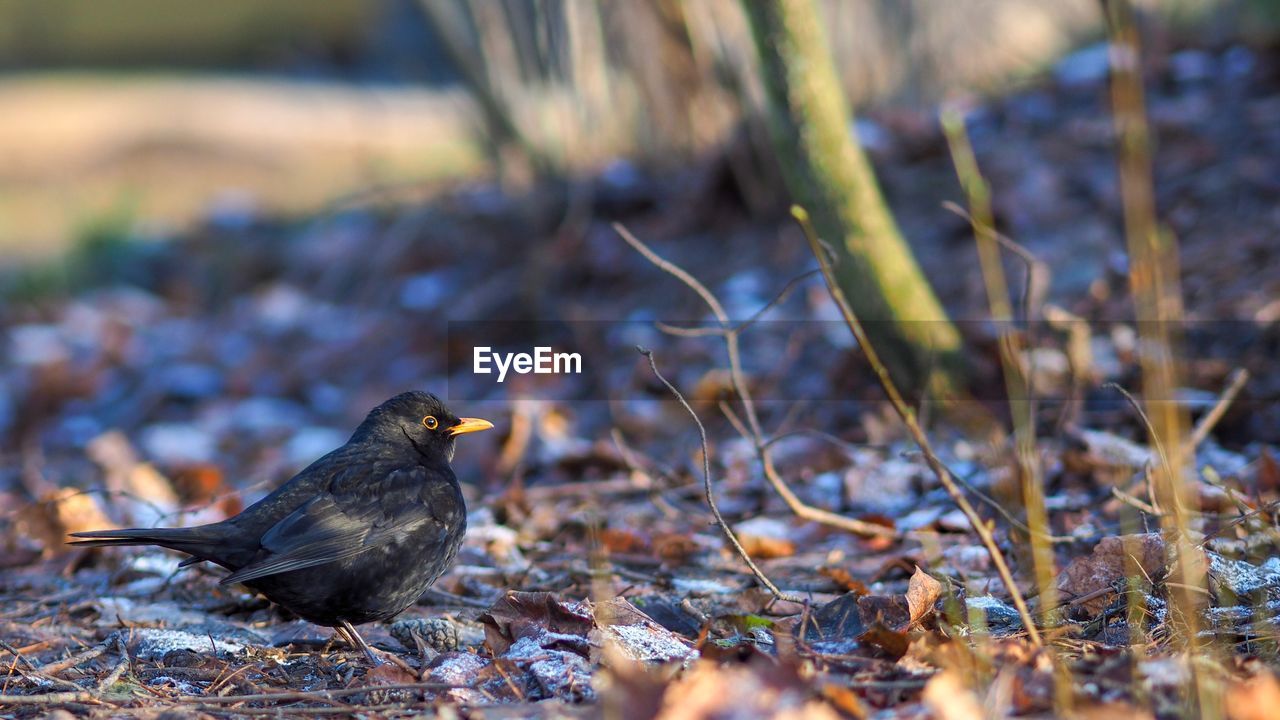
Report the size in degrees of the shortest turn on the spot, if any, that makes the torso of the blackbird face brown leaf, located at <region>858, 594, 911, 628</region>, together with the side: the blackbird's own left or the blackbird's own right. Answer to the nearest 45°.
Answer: approximately 45° to the blackbird's own right

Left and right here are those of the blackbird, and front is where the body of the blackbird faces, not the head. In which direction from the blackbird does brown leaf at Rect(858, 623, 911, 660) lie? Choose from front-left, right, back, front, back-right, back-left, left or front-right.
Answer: front-right

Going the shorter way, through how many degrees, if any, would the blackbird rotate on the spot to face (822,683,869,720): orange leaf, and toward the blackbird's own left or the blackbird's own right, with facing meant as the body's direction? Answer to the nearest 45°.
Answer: approximately 45° to the blackbird's own right

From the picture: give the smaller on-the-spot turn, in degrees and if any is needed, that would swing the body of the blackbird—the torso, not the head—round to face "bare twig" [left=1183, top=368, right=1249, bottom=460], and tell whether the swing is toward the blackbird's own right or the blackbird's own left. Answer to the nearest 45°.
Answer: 0° — it already faces it

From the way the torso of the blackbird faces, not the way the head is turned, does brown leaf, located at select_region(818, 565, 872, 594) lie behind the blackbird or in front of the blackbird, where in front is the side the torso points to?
in front

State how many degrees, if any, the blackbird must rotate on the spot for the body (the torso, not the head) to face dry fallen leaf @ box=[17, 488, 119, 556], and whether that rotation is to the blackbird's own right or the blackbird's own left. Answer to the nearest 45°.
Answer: approximately 135° to the blackbird's own left

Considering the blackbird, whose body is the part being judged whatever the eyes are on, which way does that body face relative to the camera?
to the viewer's right

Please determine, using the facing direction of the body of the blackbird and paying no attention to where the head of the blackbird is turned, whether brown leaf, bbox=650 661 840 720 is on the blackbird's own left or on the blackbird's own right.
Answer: on the blackbird's own right
